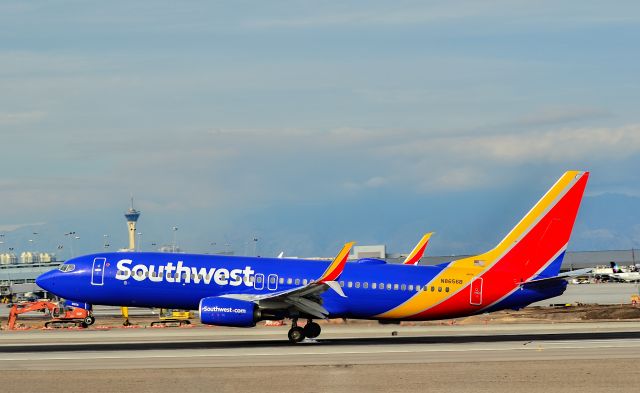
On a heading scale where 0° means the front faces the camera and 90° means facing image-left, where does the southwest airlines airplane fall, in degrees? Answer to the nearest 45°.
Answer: approximately 90°
